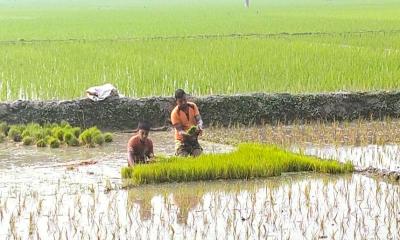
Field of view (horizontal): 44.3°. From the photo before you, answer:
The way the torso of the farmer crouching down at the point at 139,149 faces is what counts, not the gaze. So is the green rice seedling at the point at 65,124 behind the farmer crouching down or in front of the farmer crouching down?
behind

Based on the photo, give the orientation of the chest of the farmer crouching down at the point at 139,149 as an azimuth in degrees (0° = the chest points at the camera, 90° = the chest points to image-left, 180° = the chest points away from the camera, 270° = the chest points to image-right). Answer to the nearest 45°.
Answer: approximately 315°

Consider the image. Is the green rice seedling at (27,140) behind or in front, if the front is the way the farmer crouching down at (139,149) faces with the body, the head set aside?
behind

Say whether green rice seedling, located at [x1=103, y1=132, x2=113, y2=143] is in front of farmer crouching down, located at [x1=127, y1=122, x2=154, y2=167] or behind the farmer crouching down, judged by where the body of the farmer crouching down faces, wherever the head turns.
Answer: behind

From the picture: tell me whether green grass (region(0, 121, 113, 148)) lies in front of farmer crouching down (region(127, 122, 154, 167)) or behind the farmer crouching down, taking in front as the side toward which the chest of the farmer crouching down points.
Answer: behind
